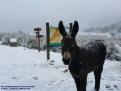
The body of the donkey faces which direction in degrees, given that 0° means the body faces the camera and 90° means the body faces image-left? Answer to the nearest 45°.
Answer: approximately 45°
